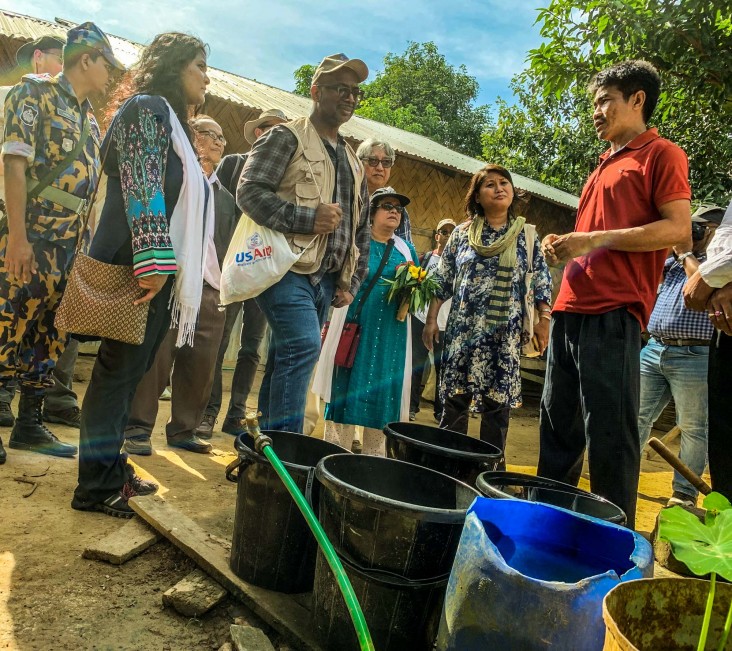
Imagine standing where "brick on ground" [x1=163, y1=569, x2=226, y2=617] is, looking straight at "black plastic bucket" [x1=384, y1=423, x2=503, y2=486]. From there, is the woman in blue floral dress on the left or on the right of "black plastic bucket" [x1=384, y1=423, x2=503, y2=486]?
left

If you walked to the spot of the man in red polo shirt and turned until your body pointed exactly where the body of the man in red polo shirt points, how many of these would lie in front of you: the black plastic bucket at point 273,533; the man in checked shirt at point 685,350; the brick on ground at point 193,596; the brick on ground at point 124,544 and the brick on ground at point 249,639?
4

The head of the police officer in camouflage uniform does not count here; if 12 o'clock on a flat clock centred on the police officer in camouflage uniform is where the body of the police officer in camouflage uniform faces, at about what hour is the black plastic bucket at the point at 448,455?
The black plastic bucket is roughly at 12 o'clock from the police officer in camouflage uniform.

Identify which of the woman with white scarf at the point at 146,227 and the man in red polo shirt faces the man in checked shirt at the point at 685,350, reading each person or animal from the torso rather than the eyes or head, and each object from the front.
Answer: the woman with white scarf

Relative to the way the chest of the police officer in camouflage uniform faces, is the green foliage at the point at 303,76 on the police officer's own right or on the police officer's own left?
on the police officer's own left

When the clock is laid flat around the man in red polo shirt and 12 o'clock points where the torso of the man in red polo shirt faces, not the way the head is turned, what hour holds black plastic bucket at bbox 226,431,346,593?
The black plastic bucket is roughly at 12 o'clock from the man in red polo shirt.

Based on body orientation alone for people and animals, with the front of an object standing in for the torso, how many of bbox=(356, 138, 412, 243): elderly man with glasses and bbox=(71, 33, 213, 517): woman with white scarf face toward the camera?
1

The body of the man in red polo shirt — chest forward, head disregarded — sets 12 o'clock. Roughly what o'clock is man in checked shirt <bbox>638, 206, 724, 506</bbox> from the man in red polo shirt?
The man in checked shirt is roughly at 5 o'clock from the man in red polo shirt.

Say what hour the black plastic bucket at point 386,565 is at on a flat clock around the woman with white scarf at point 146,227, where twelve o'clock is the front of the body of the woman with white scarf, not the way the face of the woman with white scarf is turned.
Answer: The black plastic bucket is roughly at 2 o'clock from the woman with white scarf.

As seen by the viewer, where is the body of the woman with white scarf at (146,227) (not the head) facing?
to the viewer's right
